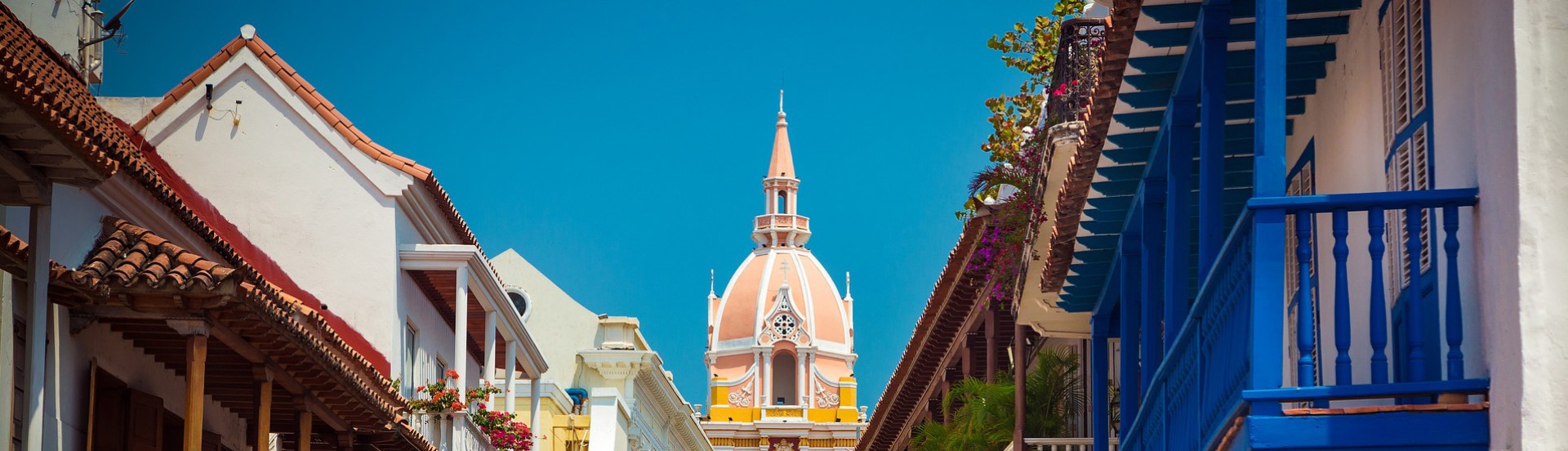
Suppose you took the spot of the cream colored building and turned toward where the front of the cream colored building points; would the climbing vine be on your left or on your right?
on your right

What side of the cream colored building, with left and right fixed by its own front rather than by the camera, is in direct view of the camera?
right
